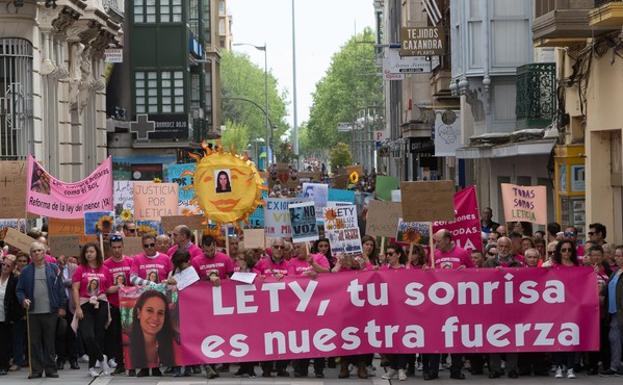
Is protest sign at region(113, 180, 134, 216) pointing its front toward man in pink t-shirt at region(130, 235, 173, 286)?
yes

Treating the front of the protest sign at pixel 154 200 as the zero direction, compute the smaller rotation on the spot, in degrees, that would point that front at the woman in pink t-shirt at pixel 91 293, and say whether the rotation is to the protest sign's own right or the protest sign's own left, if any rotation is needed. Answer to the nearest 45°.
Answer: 0° — it already faces them
